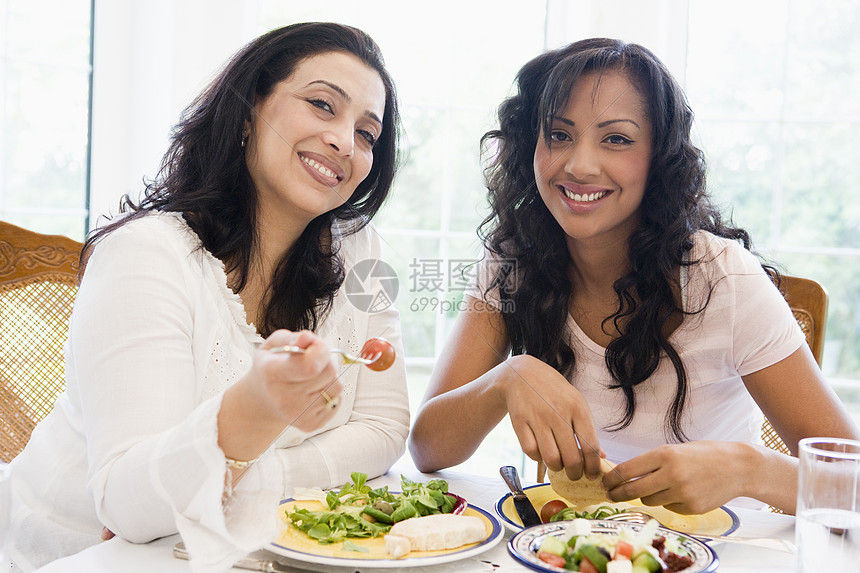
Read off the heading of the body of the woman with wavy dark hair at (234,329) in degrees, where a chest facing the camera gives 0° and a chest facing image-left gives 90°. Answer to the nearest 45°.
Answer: approximately 315°

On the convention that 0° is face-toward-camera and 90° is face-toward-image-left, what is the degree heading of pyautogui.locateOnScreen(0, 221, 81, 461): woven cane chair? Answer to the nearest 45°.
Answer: approximately 315°
